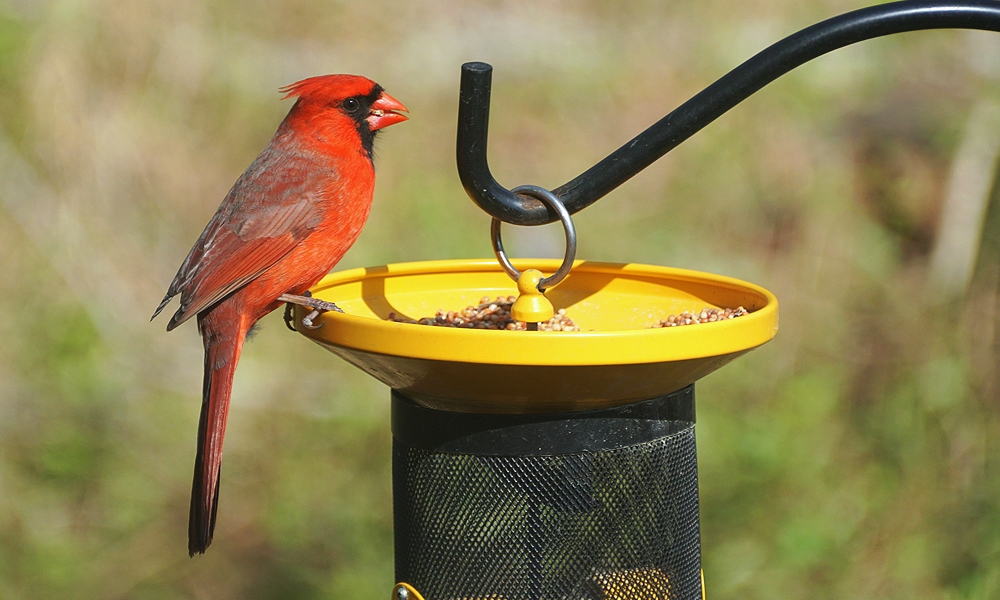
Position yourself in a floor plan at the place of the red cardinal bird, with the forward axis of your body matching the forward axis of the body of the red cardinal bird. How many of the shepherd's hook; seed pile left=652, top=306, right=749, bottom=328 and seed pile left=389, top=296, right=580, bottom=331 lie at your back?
0

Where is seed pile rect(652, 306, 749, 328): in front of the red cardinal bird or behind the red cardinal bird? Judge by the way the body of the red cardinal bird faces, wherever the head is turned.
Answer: in front

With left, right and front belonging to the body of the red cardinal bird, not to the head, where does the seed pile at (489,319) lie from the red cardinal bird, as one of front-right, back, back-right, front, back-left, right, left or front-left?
front-right

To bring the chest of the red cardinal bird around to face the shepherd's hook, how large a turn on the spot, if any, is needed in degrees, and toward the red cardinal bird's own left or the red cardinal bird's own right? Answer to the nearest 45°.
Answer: approximately 45° to the red cardinal bird's own right

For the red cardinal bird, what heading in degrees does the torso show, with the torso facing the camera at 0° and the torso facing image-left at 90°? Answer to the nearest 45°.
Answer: approximately 270°
